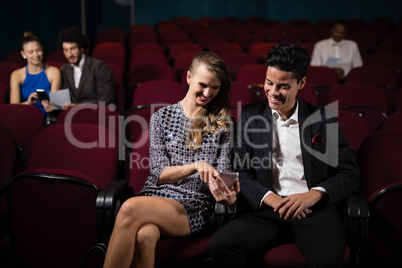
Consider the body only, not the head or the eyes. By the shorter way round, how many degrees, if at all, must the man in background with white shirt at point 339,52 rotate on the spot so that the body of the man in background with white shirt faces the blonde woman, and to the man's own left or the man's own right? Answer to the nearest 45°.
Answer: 0° — they already face them

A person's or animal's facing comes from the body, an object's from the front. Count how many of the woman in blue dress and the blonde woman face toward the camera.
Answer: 2

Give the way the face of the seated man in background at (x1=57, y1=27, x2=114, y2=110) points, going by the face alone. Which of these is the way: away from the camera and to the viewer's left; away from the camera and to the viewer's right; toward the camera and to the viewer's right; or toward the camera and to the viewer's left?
toward the camera and to the viewer's left

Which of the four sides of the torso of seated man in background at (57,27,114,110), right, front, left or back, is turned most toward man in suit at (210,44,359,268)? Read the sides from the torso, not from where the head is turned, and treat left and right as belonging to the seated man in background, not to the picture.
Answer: left

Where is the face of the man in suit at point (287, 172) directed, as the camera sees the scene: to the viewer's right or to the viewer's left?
to the viewer's left

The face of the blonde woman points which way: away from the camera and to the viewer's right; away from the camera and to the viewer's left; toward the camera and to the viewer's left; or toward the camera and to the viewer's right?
toward the camera and to the viewer's right

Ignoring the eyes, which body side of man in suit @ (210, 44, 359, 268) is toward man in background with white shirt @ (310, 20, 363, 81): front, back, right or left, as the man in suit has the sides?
back
